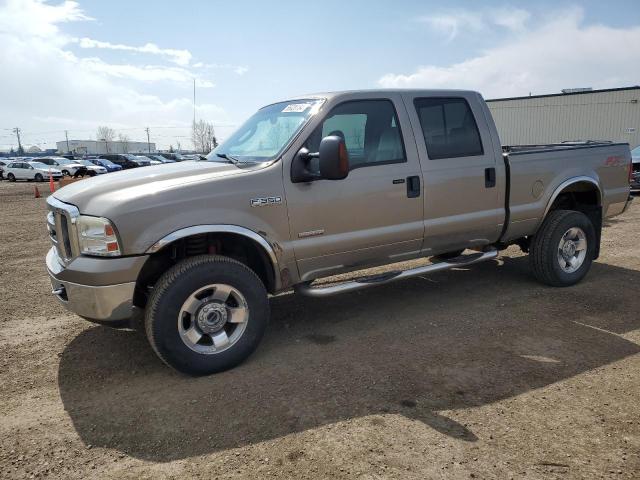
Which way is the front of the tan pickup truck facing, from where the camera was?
facing the viewer and to the left of the viewer

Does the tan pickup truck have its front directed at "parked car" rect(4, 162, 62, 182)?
no

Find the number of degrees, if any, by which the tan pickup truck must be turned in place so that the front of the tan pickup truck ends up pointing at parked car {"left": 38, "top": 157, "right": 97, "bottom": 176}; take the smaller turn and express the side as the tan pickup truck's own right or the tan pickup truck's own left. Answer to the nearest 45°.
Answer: approximately 90° to the tan pickup truck's own right
